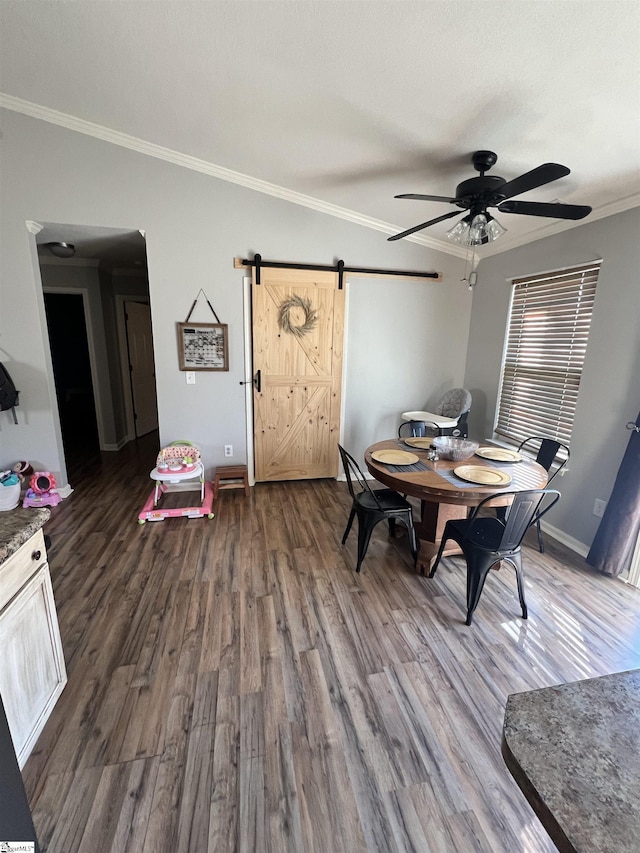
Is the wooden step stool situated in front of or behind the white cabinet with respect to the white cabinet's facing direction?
in front

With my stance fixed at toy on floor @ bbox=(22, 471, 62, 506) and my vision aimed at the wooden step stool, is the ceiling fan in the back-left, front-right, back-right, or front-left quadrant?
front-right

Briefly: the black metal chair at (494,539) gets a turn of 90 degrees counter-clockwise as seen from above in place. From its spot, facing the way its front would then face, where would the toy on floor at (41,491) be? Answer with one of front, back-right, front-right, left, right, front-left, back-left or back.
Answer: front-right

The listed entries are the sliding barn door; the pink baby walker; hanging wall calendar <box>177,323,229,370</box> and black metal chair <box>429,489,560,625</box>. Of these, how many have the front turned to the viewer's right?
0

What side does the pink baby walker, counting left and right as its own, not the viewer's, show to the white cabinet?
front

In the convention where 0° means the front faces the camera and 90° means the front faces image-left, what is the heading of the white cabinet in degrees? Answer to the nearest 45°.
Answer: approximately 270°

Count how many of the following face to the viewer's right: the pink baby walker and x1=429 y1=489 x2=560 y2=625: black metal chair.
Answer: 0

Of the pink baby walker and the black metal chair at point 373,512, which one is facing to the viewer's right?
the black metal chair

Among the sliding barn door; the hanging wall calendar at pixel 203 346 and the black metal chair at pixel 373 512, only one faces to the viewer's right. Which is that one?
the black metal chair

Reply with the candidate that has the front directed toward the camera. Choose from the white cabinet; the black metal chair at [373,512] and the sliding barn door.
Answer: the sliding barn door

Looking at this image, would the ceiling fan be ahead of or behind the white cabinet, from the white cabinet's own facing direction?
ahead

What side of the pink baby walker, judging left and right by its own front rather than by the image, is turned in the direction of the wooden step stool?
left

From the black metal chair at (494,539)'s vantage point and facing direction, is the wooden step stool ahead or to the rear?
ahead

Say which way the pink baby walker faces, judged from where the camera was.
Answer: facing the viewer

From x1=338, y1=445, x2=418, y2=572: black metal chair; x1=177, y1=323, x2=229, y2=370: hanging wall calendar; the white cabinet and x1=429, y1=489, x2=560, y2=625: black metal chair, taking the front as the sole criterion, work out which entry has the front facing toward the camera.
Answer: the hanging wall calendar

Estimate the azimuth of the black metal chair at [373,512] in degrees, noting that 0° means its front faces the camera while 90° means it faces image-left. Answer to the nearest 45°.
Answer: approximately 270°

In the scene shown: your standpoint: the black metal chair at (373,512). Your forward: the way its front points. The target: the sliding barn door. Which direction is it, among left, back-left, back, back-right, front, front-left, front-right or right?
back-left
